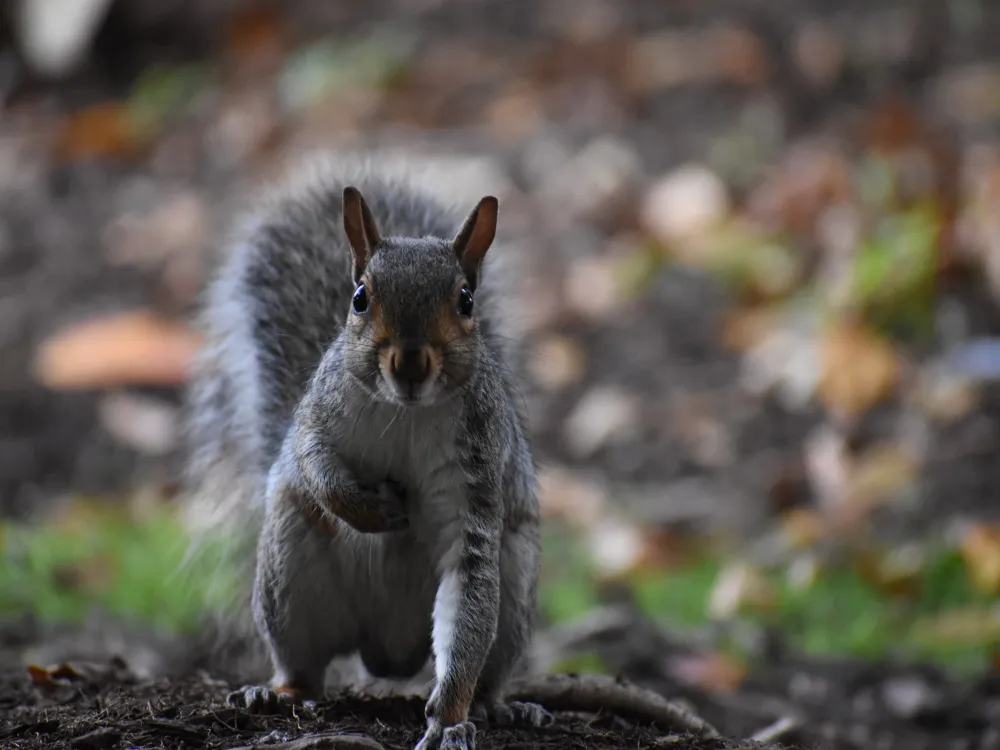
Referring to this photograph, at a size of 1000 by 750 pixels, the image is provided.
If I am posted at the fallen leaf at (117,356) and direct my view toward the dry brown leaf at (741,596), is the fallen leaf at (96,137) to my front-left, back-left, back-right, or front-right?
back-left

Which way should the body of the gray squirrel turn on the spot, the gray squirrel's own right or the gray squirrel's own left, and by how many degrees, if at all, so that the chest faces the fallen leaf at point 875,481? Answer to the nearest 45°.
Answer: approximately 135° to the gray squirrel's own left

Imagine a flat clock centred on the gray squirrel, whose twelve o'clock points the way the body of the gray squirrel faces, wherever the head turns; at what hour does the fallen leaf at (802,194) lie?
The fallen leaf is roughly at 7 o'clock from the gray squirrel.

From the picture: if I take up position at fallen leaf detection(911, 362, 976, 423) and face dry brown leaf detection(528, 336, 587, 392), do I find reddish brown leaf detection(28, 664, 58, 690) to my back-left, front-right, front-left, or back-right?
front-left

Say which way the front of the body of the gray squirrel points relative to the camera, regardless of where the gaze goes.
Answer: toward the camera

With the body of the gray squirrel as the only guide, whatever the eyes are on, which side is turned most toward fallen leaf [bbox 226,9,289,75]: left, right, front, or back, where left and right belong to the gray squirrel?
back

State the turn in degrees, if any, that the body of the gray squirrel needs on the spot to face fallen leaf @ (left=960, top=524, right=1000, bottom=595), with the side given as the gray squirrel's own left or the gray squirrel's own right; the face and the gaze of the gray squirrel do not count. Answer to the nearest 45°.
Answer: approximately 135° to the gray squirrel's own left

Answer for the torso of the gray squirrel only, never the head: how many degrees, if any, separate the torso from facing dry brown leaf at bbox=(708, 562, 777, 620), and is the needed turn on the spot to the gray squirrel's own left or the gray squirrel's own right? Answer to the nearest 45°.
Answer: approximately 135° to the gray squirrel's own left

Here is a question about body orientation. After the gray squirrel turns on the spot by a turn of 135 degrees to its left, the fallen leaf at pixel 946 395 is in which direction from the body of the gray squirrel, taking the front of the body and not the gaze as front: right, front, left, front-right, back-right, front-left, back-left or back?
front

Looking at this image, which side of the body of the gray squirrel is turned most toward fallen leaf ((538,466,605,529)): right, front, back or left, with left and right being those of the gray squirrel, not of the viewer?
back

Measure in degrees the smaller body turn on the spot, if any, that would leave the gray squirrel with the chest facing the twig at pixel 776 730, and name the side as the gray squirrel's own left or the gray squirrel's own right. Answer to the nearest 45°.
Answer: approximately 135° to the gray squirrel's own left

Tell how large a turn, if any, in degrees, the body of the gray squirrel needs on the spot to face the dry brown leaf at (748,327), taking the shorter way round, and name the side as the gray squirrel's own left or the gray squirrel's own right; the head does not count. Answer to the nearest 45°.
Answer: approximately 135° to the gray squirrel's own left
